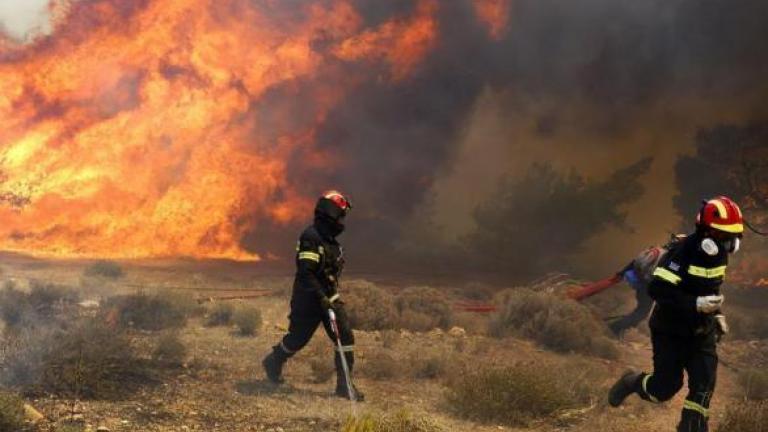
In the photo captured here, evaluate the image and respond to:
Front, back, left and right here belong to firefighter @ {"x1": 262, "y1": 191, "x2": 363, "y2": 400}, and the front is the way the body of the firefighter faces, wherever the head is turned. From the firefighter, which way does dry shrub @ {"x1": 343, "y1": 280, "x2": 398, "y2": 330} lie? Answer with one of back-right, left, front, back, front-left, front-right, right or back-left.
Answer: left

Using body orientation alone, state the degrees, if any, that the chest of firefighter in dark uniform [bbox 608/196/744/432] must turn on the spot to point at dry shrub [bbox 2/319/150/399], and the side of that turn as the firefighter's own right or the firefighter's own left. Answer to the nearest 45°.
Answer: approximately 135° to the firefighter's own right

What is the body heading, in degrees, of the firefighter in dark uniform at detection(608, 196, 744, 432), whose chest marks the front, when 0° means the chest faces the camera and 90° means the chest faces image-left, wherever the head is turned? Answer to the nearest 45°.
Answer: approximately 315°

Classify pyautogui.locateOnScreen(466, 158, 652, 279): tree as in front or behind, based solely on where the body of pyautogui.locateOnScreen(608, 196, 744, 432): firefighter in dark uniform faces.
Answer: behind

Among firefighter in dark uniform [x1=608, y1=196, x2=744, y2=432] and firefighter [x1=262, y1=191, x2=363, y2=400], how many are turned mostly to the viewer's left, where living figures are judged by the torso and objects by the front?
0

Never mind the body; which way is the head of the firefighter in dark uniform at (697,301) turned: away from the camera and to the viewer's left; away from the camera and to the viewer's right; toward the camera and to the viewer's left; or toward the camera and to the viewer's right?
toward the camera and to the viewer's right

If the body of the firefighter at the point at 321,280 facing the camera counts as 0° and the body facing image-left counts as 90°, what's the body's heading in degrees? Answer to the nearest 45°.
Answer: approximately 270°

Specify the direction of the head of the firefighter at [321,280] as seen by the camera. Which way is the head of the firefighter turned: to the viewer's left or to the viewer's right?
to the viewer's right

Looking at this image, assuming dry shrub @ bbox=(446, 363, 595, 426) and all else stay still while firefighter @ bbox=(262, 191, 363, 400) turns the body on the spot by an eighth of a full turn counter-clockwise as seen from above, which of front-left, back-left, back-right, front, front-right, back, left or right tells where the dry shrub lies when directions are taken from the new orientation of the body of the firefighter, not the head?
front-right
